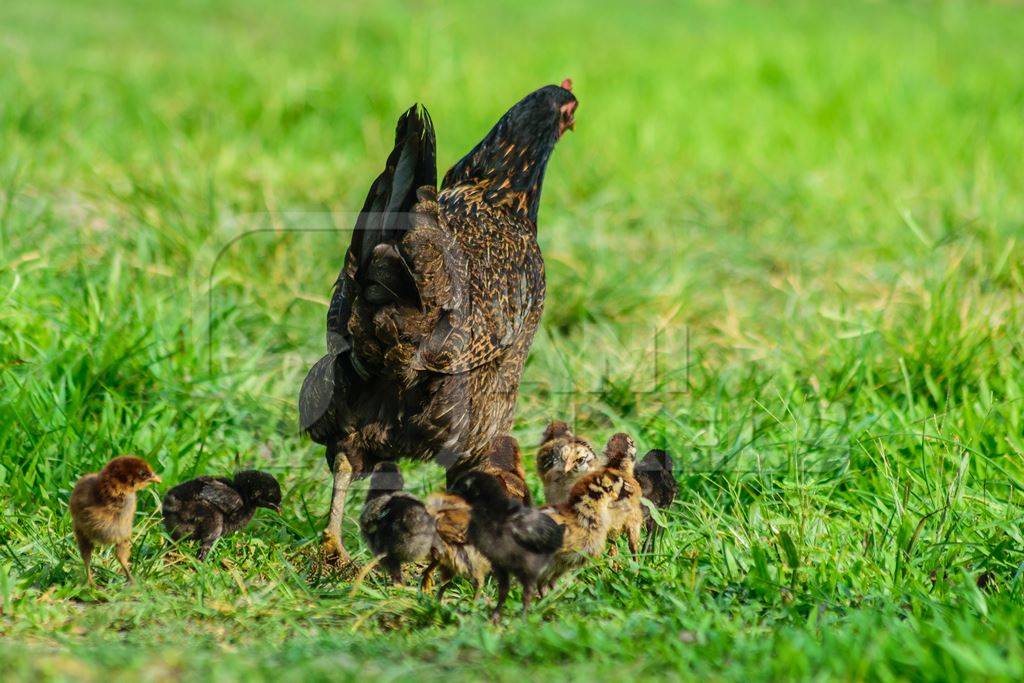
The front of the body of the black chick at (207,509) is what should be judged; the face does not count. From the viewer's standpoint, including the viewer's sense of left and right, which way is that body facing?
facing to the right of the viewer

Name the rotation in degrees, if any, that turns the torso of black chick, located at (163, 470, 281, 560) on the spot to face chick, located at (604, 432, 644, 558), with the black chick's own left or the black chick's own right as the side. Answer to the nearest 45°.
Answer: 0° — it already faces it

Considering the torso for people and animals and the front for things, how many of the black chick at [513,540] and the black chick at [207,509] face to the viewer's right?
1

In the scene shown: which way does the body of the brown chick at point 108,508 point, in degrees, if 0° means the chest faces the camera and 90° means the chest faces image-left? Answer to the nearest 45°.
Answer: approximately 315°

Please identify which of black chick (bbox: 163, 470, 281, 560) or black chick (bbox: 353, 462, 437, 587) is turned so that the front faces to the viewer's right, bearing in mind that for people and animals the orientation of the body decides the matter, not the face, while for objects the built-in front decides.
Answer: black chick (bbox: 163, 470, 281, 560)

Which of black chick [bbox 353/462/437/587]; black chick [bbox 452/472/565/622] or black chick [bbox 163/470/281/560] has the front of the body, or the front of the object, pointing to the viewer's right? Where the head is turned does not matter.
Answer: black chick [bbox 163/470/281/560]

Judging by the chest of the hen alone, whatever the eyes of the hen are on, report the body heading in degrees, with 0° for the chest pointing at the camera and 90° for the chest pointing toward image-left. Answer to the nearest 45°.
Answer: approximately 225°

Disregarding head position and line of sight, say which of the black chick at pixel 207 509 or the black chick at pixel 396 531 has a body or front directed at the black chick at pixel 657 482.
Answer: the black chick at pixel 207 509

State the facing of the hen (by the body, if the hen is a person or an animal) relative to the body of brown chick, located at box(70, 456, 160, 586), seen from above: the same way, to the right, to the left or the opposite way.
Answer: to the left

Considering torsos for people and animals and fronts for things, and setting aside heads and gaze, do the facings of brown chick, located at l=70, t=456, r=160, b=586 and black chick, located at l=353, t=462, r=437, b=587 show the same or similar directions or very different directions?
very different directions

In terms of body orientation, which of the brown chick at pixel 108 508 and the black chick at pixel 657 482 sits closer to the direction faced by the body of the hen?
the black chick

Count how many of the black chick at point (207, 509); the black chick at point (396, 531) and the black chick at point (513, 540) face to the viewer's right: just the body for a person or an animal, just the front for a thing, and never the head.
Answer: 1

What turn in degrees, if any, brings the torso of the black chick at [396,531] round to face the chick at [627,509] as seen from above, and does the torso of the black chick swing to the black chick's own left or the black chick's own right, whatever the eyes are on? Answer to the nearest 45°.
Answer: approximately 135° to the black chick's own right

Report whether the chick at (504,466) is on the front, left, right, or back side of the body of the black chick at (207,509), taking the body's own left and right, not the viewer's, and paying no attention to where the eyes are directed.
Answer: front

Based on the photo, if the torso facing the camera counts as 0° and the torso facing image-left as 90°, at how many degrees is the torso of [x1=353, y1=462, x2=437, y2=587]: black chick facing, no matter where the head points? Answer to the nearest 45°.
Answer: approximately 135°
